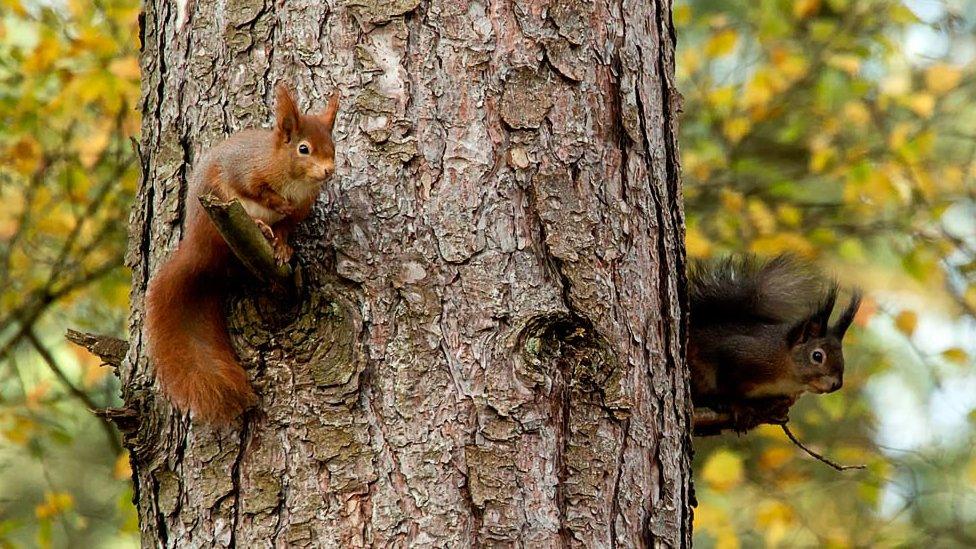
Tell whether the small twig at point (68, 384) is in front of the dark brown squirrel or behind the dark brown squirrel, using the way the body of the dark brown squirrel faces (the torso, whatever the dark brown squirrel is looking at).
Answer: behind

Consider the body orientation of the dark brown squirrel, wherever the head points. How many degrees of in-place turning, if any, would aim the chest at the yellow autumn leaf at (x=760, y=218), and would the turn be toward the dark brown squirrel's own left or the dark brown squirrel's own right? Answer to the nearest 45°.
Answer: approximately 90° to the dark brown squirrel's own left

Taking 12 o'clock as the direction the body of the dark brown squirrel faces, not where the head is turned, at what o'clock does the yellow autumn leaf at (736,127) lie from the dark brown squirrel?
The yellow autumn leaf is roughly at 9 o'clock from the dark brown squirrel.

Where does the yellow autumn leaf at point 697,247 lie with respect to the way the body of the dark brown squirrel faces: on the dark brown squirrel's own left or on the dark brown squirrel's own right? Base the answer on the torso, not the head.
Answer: on the dark brown squirrel's own left

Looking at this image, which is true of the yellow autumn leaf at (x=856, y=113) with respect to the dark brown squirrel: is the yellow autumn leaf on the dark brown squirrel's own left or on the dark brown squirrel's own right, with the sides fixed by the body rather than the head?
on the dark brown squirrel's own left

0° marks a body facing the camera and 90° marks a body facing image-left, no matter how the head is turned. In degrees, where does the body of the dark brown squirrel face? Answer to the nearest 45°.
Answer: approximately 270°

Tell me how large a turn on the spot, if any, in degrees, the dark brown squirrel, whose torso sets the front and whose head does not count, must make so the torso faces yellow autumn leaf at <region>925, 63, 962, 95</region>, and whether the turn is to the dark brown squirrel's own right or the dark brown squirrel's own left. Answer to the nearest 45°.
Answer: approximately 45° to the dark brown squirrel's own left

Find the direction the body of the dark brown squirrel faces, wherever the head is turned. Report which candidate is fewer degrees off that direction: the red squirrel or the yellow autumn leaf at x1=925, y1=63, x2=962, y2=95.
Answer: the yellow autumn leaf

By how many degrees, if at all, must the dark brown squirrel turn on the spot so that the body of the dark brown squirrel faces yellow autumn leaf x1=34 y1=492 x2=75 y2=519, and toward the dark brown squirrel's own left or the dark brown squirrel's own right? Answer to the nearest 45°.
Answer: approximately 180°

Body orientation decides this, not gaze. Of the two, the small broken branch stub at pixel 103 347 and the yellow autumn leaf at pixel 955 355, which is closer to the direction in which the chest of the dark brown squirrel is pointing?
the yellow autumn leaf
